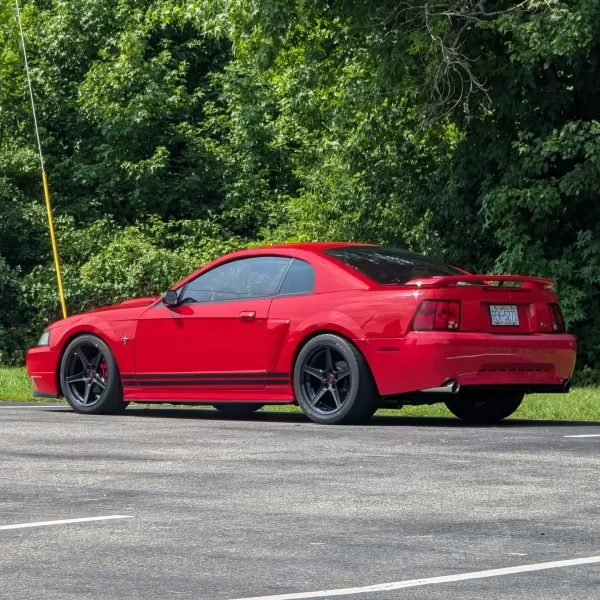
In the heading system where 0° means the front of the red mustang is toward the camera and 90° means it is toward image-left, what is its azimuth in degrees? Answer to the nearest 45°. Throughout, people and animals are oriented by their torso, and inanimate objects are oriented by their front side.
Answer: approximately 135°
